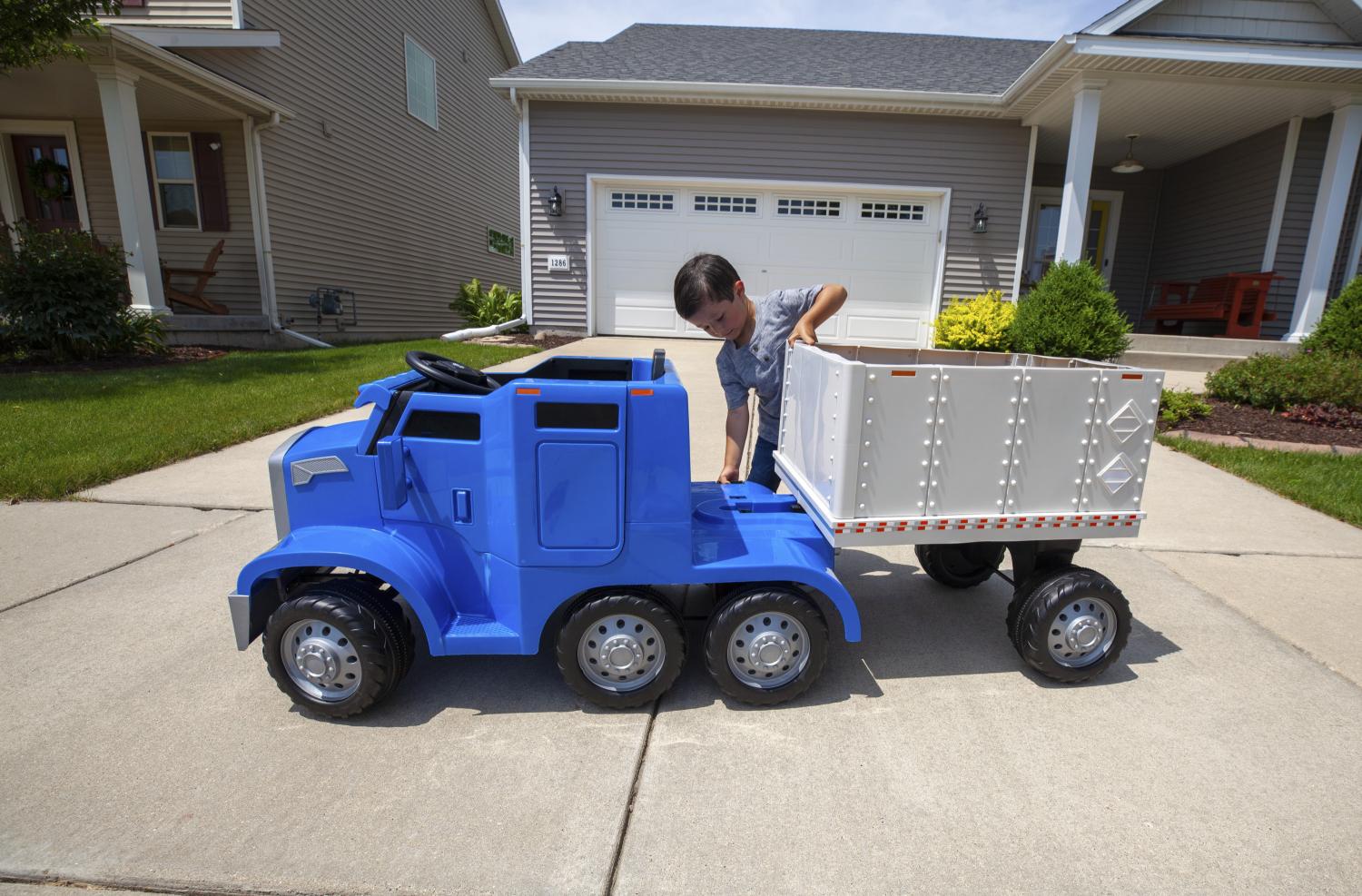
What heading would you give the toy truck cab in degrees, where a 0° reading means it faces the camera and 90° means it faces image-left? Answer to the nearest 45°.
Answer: approximately 90°

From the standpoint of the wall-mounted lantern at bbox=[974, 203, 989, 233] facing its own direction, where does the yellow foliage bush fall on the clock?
The yellow foliage bush is roughly at 12 o'clock from the wall-mounted lantern.

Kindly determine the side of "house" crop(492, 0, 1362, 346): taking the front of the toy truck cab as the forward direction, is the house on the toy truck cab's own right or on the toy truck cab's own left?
on the toy truck cab's own right

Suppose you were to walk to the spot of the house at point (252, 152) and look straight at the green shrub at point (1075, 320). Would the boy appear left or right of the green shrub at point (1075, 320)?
right
